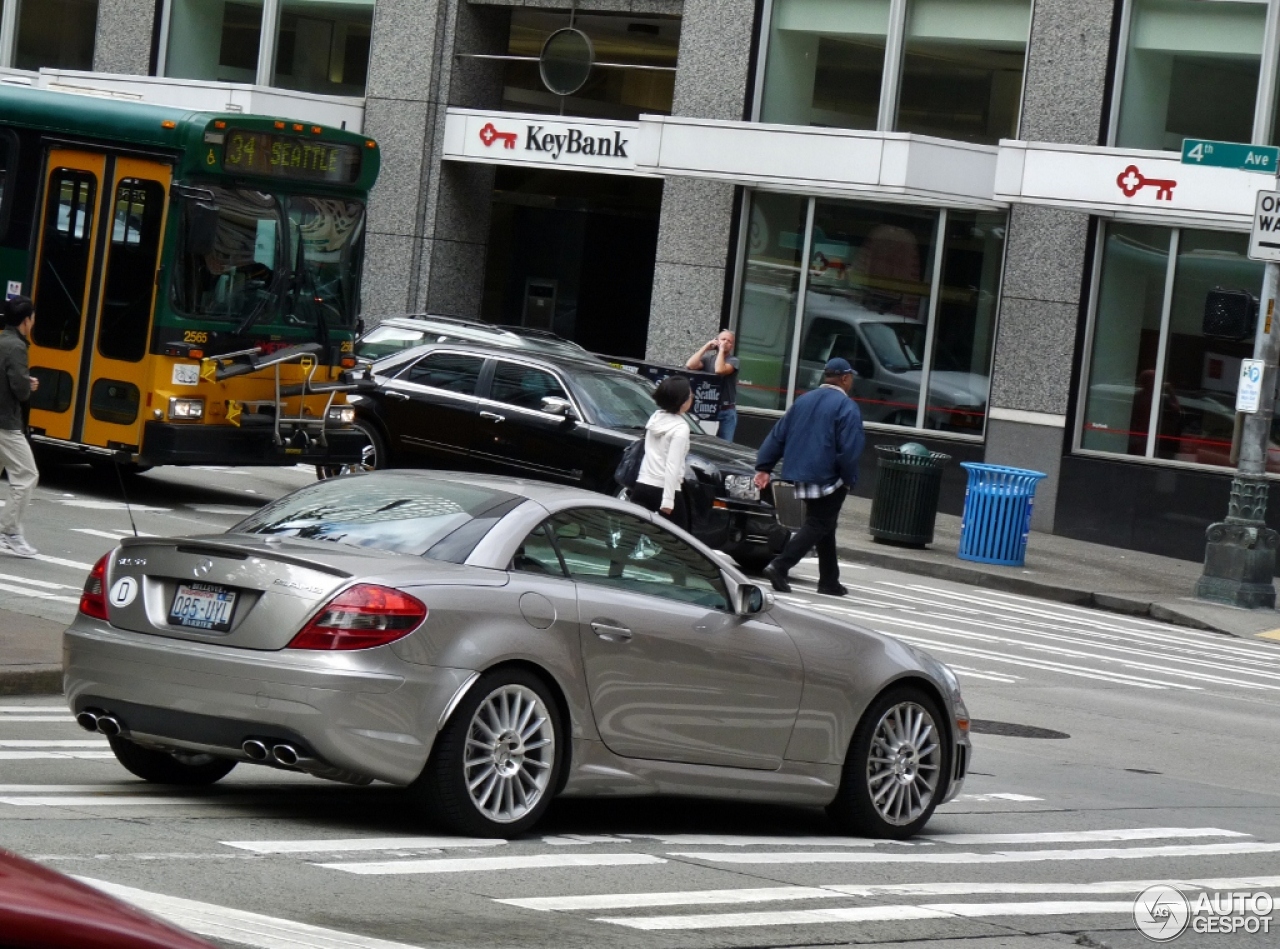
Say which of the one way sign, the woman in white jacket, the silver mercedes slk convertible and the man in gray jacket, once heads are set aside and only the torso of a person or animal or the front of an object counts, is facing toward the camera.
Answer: the one way sign

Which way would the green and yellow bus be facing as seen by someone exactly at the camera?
facing the viewer and to the right of the viewer

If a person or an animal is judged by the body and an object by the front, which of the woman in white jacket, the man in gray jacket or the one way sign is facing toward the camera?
the one way sign

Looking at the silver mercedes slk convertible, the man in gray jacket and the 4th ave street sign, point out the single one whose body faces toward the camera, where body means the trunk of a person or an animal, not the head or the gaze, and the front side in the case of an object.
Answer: the 4th ave street sign

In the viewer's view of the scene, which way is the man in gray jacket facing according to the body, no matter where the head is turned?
to the viewer's right

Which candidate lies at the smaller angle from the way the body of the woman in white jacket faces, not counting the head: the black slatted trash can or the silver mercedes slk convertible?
the black slatted trash can

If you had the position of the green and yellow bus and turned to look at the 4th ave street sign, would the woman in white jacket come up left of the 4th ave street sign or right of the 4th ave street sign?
right

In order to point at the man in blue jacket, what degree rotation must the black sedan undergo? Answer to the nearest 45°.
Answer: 0° — it already faces them

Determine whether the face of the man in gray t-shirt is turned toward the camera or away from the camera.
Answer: toward the camera

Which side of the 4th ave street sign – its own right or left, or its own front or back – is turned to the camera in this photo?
front

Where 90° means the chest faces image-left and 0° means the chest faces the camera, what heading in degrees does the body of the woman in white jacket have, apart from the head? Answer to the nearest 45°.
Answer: approximately 225°

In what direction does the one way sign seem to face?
toward the camera
